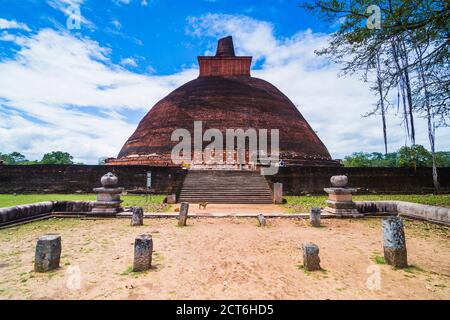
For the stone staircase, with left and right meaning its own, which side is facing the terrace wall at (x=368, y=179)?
left

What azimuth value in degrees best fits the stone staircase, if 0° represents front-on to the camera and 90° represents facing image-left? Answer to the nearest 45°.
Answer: approximately 0°

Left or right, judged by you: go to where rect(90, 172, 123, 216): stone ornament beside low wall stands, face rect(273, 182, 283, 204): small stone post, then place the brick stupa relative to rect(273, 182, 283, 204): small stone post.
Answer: left

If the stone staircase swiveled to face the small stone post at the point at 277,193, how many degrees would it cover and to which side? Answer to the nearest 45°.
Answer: approximately 45° to its left

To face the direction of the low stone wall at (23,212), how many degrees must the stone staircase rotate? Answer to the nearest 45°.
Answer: approximately 45° to its right

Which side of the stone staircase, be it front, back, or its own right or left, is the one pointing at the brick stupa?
back

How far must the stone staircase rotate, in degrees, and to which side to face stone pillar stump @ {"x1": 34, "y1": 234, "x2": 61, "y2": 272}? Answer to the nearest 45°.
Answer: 0° — it already faces it

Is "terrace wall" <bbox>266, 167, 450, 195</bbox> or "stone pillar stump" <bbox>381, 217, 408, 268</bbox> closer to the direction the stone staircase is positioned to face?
the stone pillar stump
